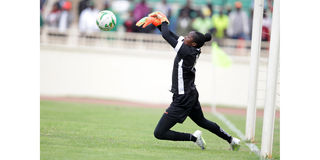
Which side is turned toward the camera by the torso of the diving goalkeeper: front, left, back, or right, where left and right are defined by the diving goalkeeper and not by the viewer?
left

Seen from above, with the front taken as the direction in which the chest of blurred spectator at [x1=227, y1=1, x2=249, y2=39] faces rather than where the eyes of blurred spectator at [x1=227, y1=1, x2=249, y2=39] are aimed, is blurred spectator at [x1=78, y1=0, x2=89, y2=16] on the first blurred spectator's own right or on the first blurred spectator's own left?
on the first blurred spectator's own right

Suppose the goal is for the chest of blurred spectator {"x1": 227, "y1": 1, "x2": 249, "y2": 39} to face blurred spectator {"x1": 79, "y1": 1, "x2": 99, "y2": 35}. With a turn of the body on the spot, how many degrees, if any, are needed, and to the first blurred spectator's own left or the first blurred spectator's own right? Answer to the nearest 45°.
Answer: approximately 90° to the first blurred spectator's own right

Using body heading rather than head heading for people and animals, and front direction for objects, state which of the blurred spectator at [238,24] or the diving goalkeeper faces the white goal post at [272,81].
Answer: the blurred spectator

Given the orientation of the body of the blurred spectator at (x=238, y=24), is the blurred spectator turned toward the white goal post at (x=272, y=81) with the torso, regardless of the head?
yes

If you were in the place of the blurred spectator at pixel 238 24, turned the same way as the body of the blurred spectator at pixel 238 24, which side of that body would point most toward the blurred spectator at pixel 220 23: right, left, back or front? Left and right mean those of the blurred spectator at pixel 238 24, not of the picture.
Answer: right

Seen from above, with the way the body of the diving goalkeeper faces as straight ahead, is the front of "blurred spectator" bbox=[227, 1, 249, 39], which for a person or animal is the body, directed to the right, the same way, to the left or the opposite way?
to the left

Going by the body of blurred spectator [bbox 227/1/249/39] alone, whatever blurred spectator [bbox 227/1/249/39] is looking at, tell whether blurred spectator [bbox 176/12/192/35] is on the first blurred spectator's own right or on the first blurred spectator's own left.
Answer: on the first blurred spectator's own right

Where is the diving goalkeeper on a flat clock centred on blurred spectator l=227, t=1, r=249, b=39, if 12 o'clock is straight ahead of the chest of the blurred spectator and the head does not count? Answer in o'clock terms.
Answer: The diving goalkeeper is roughly at 12 o'clock from the blurred spectator.

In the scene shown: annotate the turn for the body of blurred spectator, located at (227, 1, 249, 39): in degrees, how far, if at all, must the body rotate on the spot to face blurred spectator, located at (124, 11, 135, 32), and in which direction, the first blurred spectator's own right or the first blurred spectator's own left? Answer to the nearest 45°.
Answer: approximately 90° to the first blurred spectator's own right
